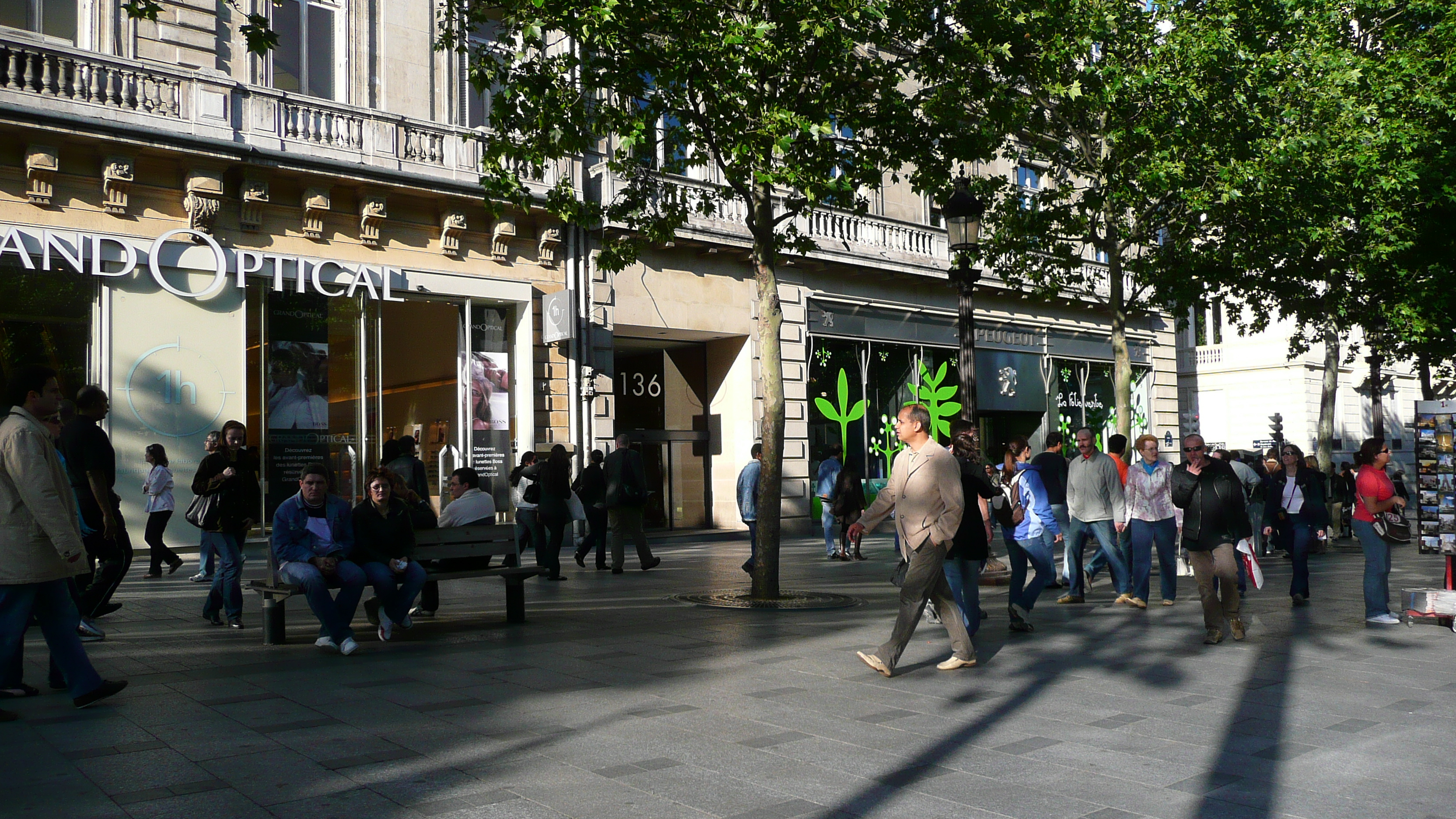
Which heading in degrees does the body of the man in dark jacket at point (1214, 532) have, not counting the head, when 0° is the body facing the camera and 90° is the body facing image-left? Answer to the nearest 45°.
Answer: approximately 0°

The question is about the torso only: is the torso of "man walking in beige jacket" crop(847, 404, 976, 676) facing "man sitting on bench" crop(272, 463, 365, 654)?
yes

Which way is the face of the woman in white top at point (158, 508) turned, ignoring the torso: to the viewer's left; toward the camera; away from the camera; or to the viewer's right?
to the viewer's left

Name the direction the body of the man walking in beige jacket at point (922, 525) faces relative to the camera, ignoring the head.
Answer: to the viewer's left

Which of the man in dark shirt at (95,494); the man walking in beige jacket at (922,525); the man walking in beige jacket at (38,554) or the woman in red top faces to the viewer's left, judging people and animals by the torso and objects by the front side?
the man walking in beige jacket at (922,525)

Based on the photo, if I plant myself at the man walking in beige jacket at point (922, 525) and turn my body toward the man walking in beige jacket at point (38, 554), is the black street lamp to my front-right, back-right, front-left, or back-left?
back-right

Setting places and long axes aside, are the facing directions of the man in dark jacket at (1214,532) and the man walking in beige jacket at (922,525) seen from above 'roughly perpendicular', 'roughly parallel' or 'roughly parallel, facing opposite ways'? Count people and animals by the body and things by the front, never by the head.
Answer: roughly perpendicular
